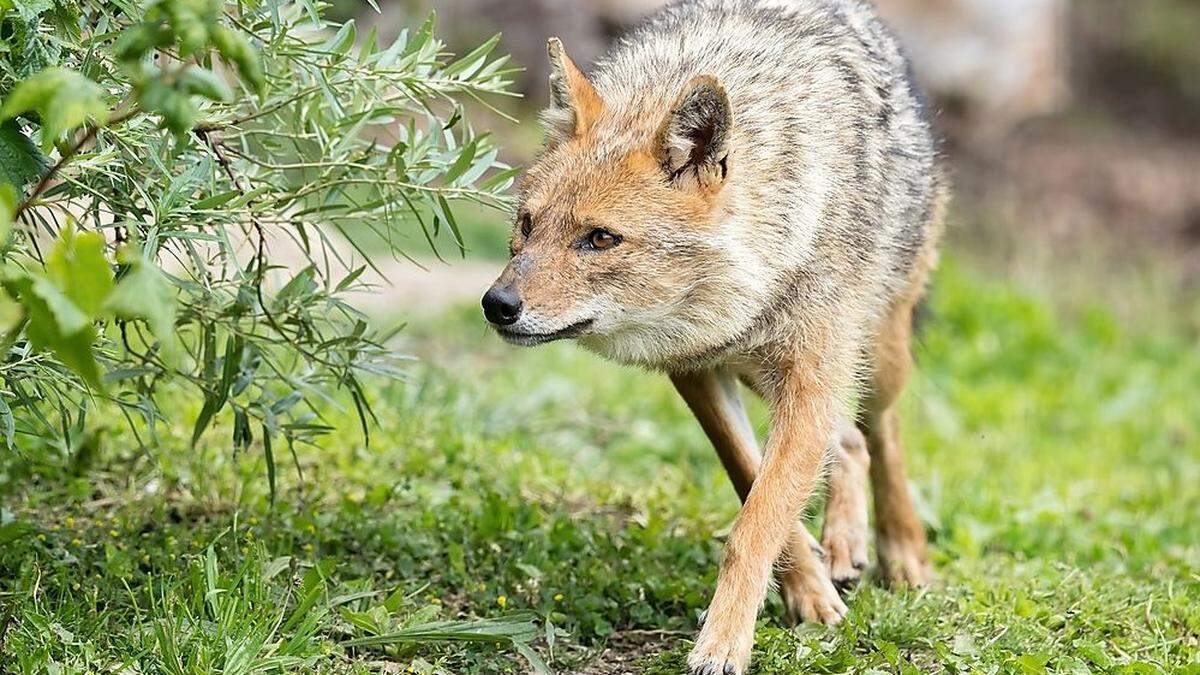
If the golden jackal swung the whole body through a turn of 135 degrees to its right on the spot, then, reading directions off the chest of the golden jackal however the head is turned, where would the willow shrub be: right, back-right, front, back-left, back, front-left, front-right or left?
left

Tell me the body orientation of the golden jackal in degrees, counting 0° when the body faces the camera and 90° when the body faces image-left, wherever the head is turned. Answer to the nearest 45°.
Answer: approximately 45°
